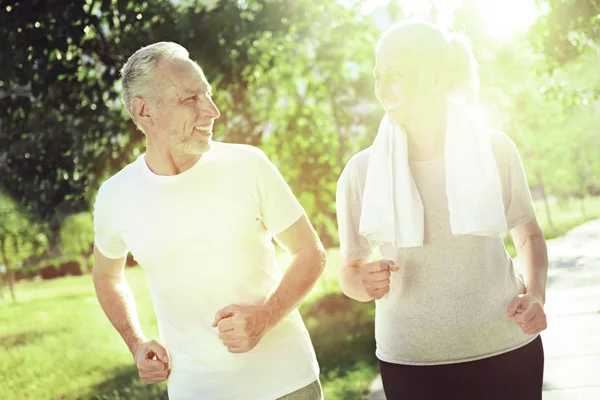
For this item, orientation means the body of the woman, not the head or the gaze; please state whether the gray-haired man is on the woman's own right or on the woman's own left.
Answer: on the woman's own right

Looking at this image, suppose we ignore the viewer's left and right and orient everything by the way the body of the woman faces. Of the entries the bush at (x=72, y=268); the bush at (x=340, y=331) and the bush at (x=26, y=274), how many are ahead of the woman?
0

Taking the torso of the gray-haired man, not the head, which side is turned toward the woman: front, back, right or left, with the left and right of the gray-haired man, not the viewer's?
left

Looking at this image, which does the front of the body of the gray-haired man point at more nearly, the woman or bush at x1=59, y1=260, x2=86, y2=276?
the woman

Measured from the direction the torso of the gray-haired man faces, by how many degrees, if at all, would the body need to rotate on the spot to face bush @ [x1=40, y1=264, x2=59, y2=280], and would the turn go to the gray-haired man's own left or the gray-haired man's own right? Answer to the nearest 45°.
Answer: approximately 180°

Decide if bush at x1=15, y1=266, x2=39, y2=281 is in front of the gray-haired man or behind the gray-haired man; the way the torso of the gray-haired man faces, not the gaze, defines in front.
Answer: behind

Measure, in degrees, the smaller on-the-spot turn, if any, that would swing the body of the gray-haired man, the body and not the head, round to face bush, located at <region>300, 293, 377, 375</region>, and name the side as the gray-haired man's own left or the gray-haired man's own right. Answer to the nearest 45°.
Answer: approximately 180°

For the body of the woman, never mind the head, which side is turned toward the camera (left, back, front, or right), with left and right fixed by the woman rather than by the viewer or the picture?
front

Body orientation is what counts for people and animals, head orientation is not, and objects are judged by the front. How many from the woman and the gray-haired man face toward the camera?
2

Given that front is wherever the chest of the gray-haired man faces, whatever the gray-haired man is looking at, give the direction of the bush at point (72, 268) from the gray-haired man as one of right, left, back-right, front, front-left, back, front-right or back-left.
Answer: back

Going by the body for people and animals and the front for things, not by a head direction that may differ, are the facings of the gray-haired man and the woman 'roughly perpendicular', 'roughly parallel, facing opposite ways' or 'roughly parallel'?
roughly parallel

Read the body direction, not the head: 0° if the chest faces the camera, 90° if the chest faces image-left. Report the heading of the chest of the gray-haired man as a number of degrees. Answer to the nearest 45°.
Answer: approximately 0°

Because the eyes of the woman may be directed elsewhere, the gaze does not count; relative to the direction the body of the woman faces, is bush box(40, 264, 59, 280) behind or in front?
behind
